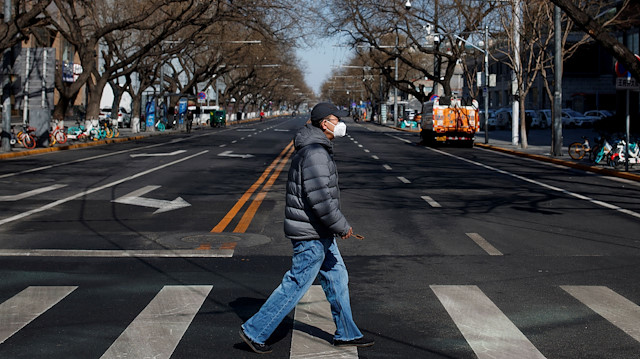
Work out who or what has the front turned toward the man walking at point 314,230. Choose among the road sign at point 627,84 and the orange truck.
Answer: the road sign

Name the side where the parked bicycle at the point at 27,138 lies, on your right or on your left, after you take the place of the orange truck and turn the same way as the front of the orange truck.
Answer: on your left

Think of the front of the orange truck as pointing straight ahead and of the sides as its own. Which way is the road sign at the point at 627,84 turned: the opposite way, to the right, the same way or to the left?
the opposite way

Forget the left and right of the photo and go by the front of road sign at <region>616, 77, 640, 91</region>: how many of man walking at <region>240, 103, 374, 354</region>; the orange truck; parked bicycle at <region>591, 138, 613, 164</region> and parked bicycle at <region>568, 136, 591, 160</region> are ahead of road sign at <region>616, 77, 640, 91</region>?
1

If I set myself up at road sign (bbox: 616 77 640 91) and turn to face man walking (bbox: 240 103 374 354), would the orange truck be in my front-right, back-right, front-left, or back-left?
back-right

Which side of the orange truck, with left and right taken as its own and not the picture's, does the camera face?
back

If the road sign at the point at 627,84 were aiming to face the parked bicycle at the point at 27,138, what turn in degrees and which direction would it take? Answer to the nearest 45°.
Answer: approximately 90° to its right

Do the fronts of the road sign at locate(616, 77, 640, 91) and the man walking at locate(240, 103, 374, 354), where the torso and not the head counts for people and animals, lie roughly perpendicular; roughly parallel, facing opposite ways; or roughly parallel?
roughly perpendicular

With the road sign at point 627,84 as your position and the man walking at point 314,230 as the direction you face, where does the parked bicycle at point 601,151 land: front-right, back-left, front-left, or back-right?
back-right

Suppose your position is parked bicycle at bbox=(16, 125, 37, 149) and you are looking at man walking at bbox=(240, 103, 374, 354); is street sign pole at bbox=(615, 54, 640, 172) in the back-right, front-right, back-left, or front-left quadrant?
front-left

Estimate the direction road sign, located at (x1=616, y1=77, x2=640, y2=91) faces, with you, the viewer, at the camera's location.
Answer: facing the viewer
